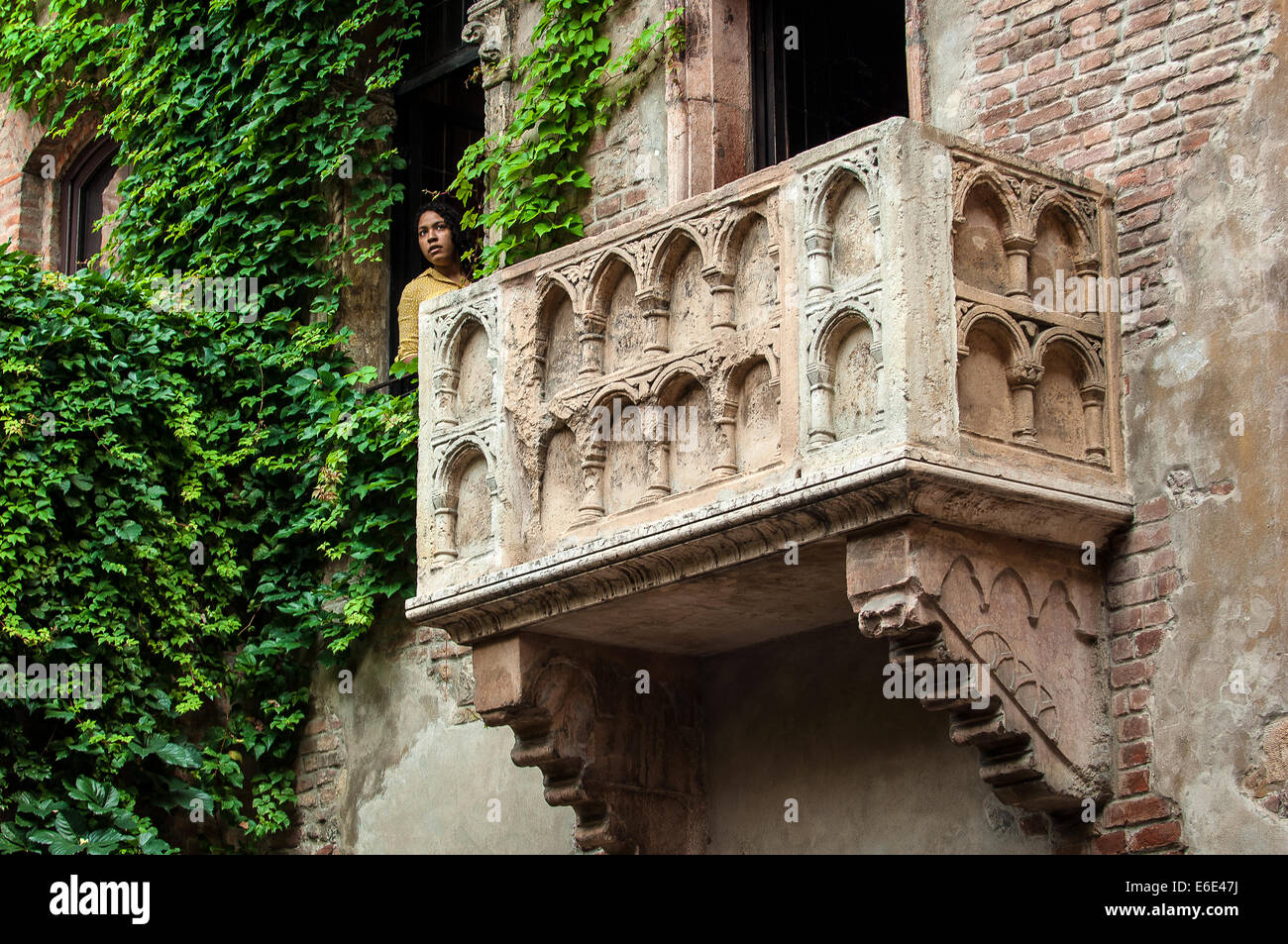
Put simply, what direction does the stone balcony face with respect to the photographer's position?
facing the viewer and to the left of the viewer

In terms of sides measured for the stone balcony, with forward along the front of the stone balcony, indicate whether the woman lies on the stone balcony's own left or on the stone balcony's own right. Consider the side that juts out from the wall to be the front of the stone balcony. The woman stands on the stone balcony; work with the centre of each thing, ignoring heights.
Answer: on the stone balcony's own right
